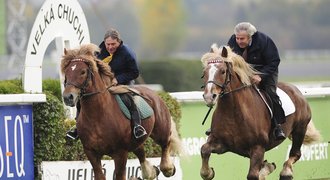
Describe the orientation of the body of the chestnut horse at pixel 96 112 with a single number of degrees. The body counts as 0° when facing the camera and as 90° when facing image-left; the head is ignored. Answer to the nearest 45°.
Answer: approximately 45°

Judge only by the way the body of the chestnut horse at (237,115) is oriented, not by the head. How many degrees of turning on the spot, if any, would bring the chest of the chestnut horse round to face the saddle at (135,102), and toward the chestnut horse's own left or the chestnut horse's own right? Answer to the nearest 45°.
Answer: approximately 45° to the chestnut horse's own right

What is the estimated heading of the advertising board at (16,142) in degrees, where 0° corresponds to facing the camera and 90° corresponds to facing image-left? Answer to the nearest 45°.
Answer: approximately 0°

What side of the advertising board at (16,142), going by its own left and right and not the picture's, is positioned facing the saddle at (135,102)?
left

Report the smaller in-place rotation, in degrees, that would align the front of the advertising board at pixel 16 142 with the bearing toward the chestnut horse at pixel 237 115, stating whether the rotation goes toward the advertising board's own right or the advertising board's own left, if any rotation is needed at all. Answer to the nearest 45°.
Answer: approximately 90° to the advertising board's own left
